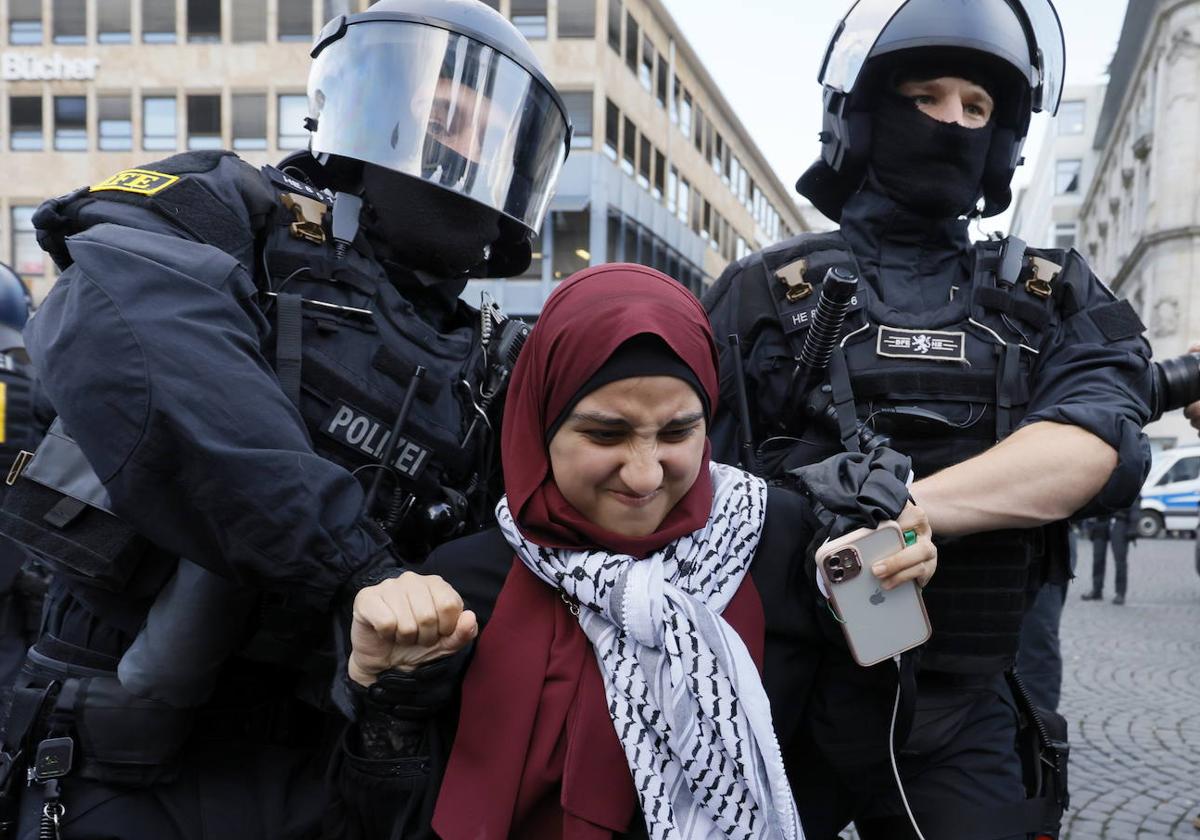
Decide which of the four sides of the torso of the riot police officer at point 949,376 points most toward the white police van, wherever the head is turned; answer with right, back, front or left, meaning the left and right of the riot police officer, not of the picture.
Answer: back

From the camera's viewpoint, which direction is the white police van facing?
to the viewer's left

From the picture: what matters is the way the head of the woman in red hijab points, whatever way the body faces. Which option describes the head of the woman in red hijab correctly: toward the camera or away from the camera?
toward the camera

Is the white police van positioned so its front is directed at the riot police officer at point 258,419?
no

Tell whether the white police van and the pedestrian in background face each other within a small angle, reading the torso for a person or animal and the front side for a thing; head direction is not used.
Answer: no

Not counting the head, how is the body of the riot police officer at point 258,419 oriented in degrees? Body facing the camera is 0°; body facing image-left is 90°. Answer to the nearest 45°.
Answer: approximately 315°

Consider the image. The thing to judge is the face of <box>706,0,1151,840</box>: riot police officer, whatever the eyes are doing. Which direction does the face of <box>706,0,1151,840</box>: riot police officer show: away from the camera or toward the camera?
toward the camera

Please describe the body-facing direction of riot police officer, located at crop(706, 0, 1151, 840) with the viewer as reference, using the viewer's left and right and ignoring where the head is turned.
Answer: facing the viewer

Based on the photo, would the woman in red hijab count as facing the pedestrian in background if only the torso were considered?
no

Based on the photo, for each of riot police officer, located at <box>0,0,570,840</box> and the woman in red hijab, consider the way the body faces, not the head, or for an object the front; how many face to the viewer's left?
0

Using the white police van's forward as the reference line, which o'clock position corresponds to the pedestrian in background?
The pedestrian in background is roughly at 9 o'clock from the white police van.

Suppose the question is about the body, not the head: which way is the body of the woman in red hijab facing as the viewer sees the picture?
toward the camera

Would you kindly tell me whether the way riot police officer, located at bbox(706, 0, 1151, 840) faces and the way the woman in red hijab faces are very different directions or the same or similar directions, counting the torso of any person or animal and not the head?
same or similar directions

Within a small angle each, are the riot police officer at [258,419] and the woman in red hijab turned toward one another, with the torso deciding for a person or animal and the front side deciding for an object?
no
